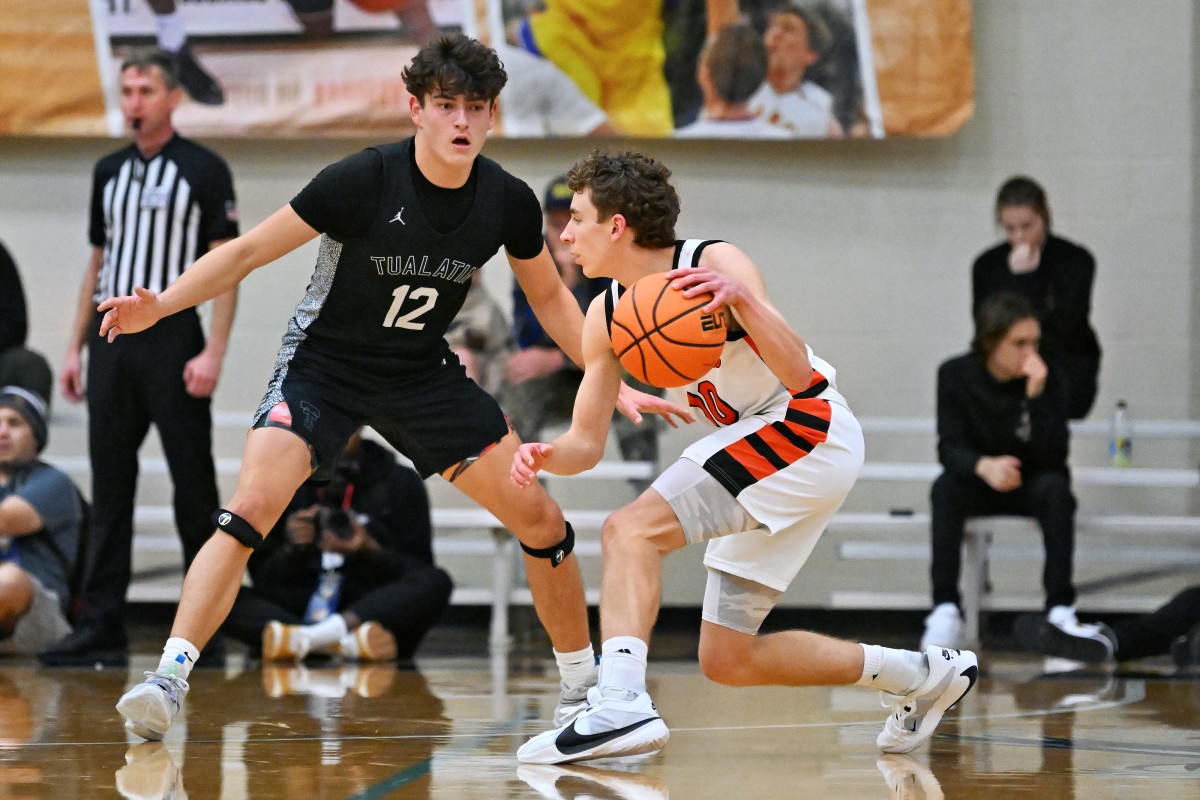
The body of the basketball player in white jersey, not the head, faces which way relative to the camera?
to the viewer's left

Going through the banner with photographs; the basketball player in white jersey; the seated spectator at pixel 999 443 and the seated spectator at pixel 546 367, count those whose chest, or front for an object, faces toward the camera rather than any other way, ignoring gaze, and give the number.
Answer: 3

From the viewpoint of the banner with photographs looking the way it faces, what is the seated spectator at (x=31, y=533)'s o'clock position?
The seated spectator is roughly at 2 o'clock from the banner with photographs.

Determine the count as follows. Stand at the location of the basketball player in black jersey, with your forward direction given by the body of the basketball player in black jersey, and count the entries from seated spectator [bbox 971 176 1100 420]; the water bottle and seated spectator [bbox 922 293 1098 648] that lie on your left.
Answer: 3

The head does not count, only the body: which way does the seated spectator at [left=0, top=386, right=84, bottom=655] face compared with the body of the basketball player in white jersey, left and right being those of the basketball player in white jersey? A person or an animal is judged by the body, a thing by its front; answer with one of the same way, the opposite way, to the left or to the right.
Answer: to the left

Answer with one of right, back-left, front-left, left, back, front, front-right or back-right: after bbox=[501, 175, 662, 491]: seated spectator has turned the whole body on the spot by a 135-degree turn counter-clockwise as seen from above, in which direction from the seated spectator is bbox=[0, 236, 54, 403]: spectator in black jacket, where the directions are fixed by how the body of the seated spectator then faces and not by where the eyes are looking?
back-left

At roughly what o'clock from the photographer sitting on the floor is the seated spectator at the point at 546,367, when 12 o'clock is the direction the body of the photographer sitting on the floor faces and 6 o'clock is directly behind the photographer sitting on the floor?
The seated spectator is roughly at 8 o'clock from the photographer sitting on the floor.

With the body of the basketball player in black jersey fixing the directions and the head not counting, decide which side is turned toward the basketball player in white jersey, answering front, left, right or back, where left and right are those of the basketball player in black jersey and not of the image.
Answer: front

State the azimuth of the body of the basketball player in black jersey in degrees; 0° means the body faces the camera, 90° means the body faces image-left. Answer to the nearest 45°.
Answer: approximately 315°

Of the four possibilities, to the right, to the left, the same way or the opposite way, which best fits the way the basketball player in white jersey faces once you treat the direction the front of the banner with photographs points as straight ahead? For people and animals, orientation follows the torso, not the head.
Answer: to the right

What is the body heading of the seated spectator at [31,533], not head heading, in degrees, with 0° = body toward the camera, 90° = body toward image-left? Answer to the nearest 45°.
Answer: approximately 45°

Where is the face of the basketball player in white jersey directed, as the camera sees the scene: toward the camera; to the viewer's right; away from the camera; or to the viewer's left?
to the viewer's left

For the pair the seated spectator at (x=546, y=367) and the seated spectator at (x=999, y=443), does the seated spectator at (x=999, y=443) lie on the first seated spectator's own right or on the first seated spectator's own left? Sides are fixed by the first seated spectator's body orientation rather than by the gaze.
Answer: on the first seated spectator's own left

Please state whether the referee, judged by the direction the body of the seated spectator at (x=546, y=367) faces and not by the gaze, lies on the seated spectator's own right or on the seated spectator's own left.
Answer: on the seated spectator's own right
